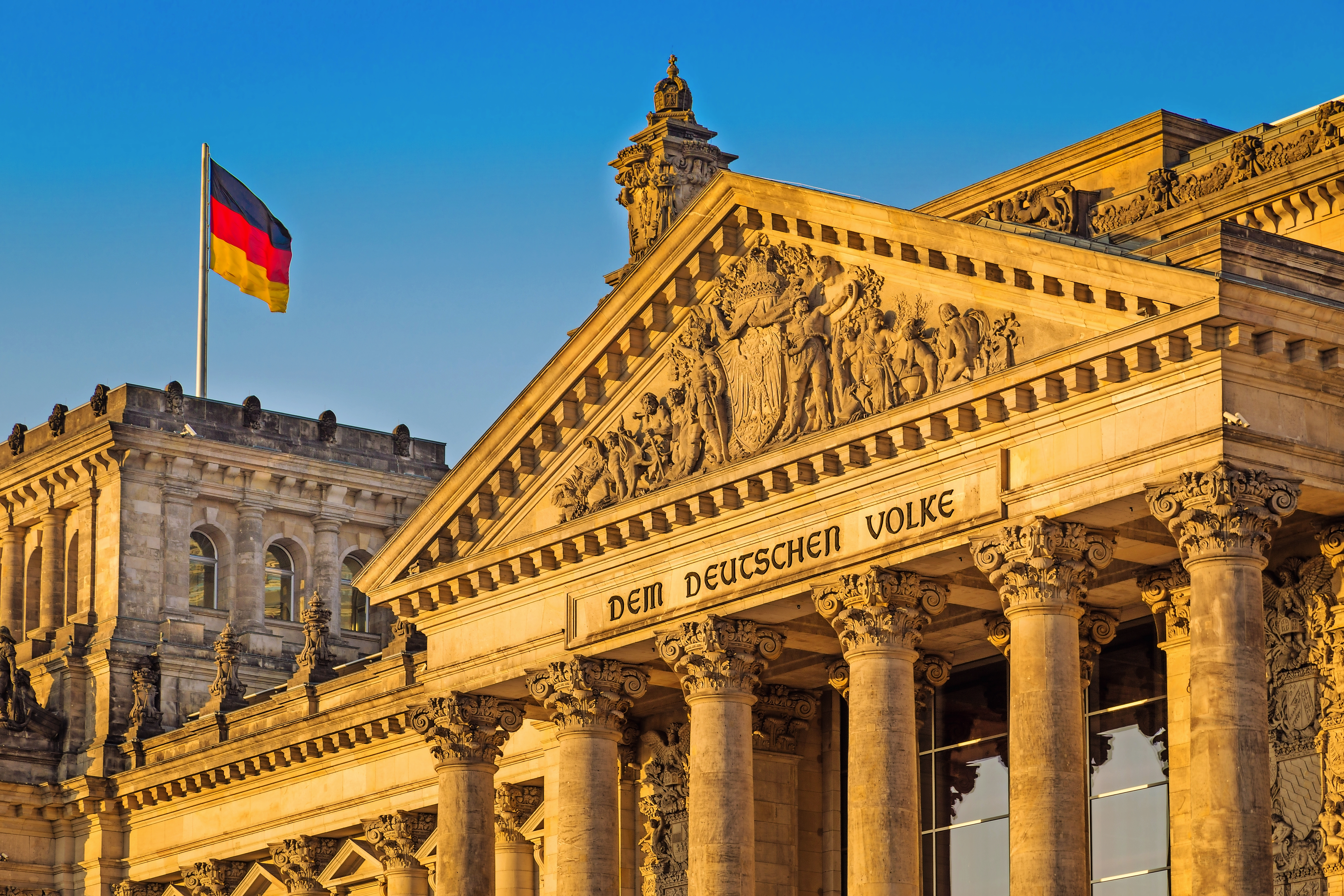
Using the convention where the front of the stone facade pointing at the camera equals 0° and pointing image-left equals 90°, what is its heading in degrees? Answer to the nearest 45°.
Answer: approximately 45°
